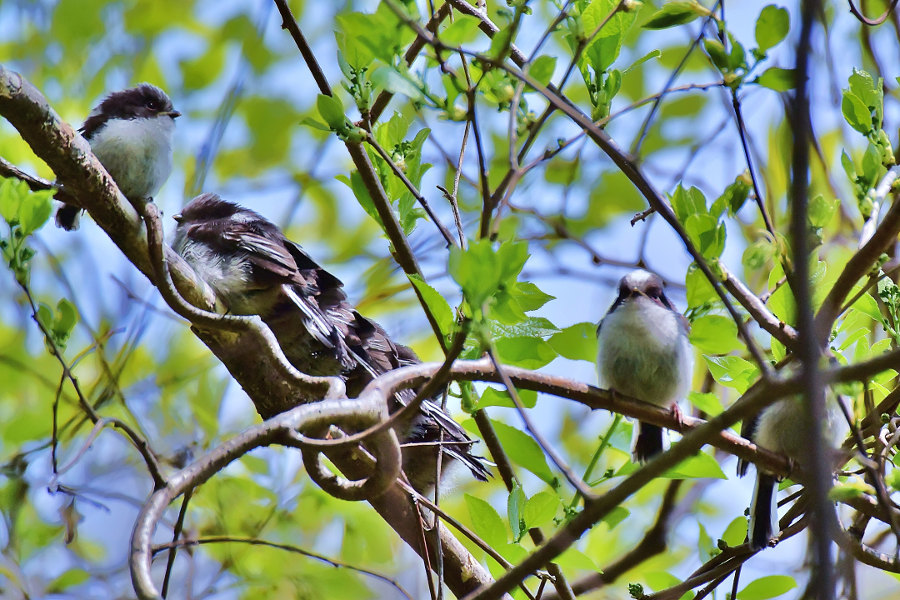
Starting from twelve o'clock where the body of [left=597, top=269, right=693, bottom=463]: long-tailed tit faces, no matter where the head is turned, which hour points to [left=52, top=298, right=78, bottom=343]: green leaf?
The green leaf is roughly at 2 o'clock from the long-tailed tit.

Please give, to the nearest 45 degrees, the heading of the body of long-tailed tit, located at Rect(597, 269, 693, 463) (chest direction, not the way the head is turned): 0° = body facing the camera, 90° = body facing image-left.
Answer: approximately 0°

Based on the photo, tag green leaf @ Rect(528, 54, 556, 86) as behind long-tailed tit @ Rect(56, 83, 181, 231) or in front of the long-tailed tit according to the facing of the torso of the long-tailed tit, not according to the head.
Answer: in front
